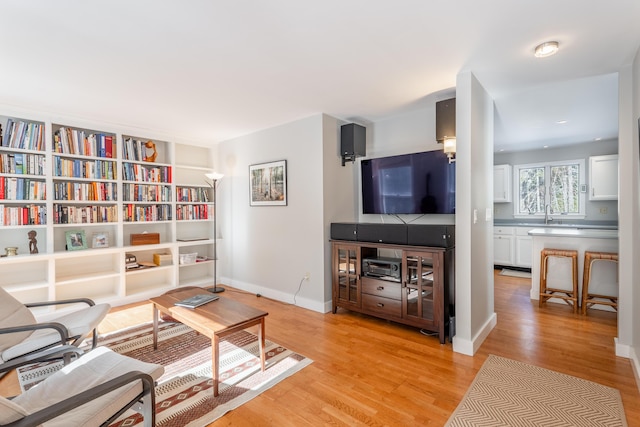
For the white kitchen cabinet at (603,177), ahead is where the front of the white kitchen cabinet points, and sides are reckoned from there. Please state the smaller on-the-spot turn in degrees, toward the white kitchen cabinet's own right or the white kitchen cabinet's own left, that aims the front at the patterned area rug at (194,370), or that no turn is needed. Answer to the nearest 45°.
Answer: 0° — it already faces it

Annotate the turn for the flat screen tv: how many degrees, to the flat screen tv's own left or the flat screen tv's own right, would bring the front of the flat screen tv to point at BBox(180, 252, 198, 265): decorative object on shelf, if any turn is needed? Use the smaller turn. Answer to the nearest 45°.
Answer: approximately 45° to the flat screen tv's own right

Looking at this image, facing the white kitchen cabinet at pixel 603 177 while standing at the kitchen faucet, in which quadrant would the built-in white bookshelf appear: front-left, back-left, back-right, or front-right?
back-right

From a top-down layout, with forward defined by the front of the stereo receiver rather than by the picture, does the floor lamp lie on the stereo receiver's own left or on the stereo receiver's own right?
on the stereo receiver's own right

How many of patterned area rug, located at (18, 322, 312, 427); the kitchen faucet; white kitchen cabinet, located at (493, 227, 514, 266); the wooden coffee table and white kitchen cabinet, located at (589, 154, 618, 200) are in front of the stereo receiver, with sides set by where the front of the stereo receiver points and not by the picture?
2

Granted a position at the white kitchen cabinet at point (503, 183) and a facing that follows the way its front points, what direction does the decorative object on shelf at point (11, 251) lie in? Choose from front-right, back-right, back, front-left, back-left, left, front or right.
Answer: front-right

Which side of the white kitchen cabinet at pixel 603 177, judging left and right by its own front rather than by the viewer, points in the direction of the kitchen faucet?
right

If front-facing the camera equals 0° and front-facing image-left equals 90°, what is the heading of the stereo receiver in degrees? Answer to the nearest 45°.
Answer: approximately 45°

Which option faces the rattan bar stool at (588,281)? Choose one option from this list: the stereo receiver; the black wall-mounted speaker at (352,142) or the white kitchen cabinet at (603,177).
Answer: the white kitchen cabinet

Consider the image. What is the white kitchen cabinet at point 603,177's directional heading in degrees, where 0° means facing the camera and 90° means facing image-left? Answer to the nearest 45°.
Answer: approximately 0°
